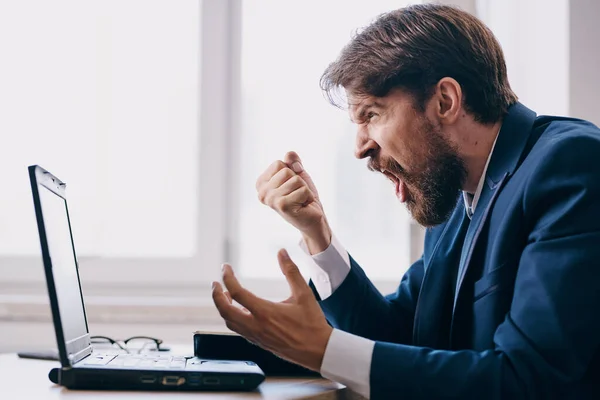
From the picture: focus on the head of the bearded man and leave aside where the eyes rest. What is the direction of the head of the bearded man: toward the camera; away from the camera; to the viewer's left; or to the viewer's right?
to the viewer's left

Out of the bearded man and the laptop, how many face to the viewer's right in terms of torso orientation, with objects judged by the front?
1

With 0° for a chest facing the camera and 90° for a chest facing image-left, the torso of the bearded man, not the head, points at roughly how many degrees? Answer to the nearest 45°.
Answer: approximately 90°

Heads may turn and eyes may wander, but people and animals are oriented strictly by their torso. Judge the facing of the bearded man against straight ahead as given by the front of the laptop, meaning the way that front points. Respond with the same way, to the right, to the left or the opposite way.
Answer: the opposite way

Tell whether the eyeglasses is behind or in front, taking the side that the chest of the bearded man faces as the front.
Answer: in front

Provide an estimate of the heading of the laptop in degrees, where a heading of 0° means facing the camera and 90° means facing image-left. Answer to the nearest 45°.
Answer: approximately 270°
